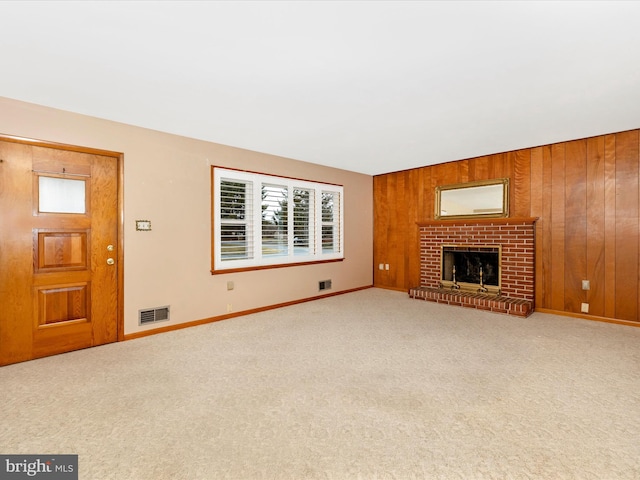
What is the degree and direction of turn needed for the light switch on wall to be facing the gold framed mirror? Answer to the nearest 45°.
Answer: approximately 90° to its left

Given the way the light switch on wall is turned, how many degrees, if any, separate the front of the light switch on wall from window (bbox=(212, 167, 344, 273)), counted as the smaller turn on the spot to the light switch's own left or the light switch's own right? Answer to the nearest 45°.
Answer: approximately 90° to the light switch's own left

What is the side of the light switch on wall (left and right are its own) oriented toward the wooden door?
right

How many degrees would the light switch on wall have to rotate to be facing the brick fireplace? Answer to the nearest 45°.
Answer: approximately 90° to its left

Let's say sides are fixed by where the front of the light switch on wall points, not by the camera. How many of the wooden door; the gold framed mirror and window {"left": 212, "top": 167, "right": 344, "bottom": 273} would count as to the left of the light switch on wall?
2
